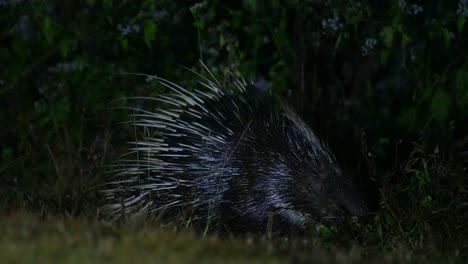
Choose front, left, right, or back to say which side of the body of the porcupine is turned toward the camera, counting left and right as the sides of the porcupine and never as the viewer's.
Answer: right
